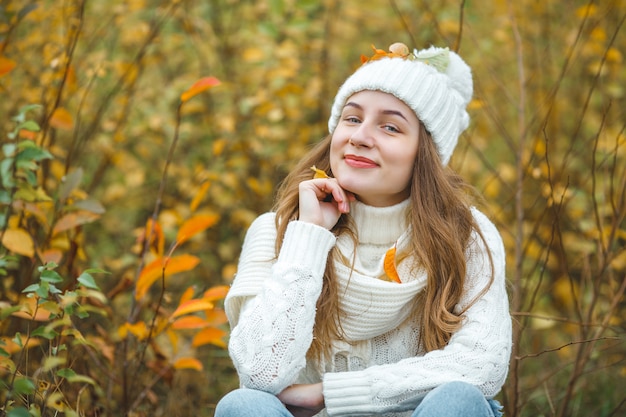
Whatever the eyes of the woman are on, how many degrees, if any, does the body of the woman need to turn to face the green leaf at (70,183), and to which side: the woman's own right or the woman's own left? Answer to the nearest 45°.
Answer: approximately 90° to the woman's own right

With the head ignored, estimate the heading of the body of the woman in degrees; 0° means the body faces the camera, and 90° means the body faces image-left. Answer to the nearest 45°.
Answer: approximately 0°

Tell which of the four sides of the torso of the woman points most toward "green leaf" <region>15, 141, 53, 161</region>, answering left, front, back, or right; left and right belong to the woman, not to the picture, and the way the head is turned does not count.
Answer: right

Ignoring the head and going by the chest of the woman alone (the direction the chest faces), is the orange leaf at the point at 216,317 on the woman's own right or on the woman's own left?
on the woman's own right

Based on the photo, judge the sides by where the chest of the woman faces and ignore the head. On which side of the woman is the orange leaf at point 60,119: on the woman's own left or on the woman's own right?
on the woman's own right
